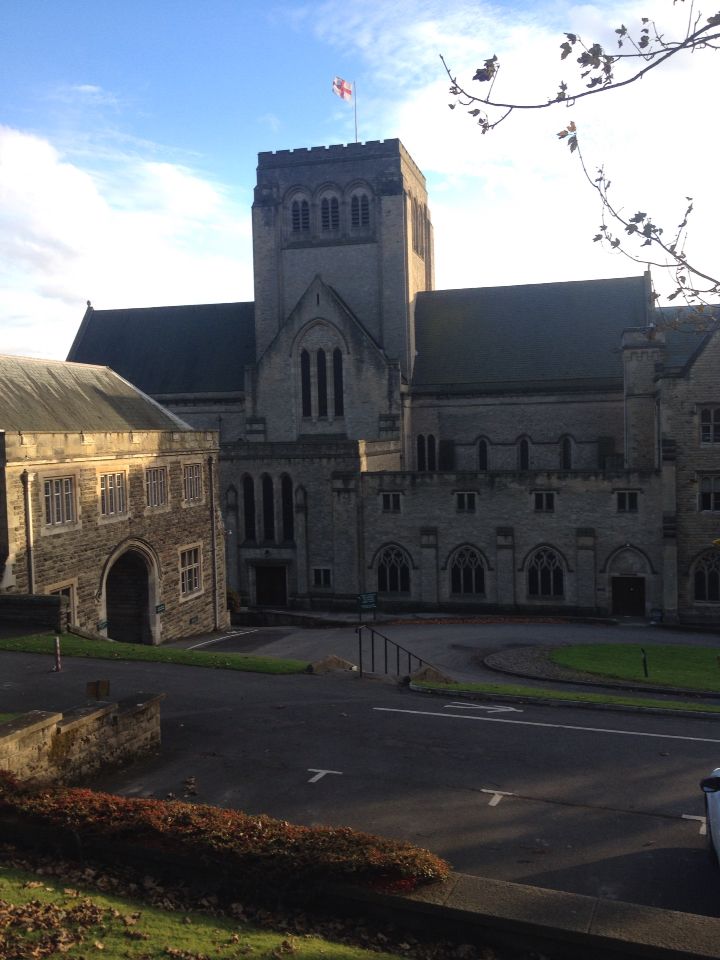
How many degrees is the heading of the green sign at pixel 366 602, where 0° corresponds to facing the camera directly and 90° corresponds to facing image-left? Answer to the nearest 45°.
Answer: approximately 0°

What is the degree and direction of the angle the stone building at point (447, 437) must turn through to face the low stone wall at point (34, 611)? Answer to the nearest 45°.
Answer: approximately 45° to its right

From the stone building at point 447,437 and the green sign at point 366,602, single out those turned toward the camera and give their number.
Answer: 2

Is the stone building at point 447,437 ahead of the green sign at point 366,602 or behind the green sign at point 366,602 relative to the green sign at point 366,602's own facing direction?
behind

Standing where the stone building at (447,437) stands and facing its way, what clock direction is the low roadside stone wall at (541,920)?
The low roadside stone wall is roughly at 12 o'clock from the stone building.

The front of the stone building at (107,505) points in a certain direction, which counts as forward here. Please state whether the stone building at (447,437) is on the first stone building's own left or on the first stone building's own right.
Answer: on the first stone building's own left

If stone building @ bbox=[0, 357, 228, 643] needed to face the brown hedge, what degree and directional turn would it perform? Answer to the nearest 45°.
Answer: approximately 45° to its right

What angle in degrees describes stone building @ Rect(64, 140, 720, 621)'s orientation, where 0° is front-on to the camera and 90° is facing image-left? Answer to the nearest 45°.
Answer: approximately 0°

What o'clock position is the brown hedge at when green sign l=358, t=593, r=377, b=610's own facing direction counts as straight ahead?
The brown hedge is roughly at 12 o'clock from the green sign.
